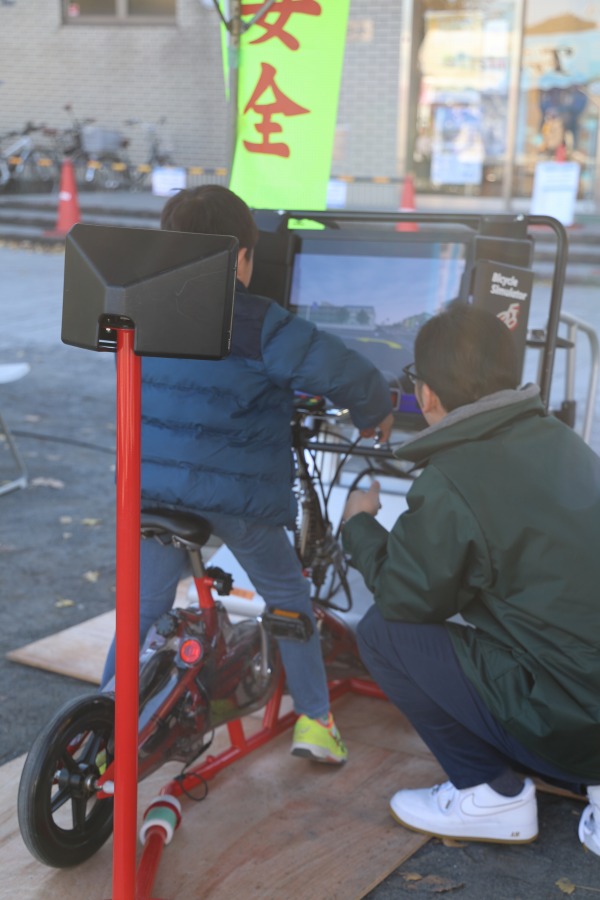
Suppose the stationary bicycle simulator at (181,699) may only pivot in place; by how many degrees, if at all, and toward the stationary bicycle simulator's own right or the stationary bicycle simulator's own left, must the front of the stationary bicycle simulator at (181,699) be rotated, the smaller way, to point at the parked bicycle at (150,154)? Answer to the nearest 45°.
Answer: approximately 45° to the stationary bicycle simulator's own left

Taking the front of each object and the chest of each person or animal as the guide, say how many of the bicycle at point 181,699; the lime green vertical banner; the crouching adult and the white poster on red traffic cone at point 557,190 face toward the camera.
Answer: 2

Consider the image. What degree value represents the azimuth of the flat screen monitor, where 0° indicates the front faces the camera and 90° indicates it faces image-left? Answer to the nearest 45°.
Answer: approximately 0°

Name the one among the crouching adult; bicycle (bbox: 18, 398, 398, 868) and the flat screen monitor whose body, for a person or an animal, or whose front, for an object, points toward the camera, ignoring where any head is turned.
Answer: the flat screen monitor

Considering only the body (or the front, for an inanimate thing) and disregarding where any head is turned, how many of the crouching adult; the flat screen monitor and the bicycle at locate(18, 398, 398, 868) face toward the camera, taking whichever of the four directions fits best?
1

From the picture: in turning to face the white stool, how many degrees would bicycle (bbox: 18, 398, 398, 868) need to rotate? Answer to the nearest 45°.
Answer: approximately 45° to its left

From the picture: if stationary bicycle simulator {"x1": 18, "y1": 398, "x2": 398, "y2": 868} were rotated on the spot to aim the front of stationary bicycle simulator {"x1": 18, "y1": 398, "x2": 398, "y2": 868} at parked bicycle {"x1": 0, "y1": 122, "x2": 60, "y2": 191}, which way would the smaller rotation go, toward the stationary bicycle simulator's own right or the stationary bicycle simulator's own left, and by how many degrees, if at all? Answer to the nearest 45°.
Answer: approximately 45° to the stationary bicycle simulator's own left

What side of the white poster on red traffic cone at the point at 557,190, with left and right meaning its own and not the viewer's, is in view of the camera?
front

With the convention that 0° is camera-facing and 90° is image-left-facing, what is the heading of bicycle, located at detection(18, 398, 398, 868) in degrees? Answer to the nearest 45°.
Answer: approximately 225°

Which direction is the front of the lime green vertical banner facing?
toward the camera

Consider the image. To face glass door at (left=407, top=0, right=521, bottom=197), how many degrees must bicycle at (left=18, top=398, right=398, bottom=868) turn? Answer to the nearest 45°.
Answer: approximately 45° to its left

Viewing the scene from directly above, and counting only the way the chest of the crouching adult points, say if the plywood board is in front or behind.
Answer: in front

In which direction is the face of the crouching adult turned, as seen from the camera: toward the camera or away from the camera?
away from the camera

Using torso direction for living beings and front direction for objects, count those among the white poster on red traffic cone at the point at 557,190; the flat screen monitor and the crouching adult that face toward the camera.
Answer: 2

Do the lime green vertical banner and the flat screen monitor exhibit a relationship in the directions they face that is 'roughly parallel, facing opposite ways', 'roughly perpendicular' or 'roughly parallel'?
roughly parallel

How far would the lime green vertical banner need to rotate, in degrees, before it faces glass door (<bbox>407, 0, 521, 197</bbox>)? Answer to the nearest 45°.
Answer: approximately 180°

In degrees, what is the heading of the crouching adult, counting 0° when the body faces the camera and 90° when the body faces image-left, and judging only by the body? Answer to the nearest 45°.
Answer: approximately 135°
